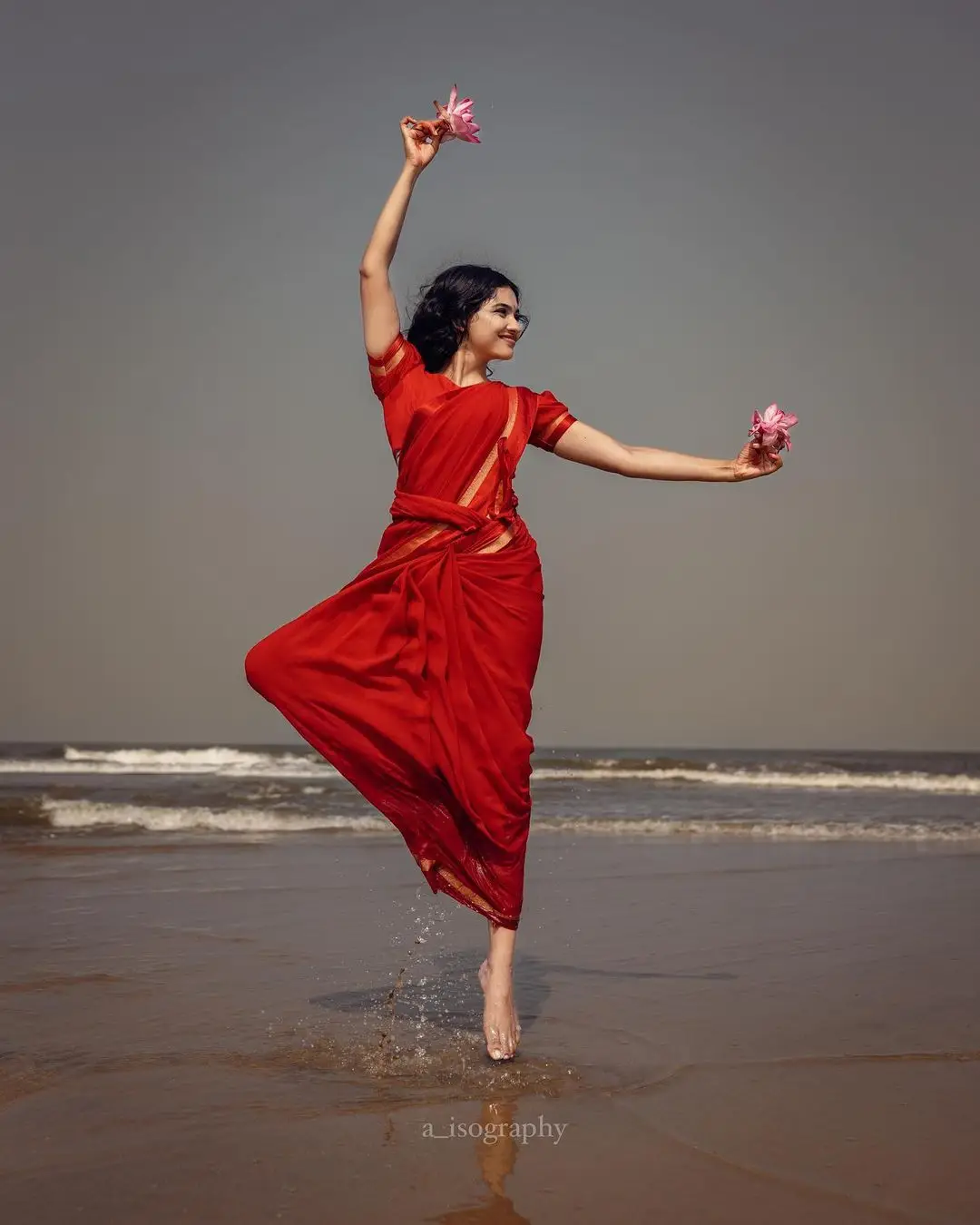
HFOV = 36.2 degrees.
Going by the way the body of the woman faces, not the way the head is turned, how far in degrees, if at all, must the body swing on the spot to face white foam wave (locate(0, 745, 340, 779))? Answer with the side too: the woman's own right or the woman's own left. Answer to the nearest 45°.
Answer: approximately 180°

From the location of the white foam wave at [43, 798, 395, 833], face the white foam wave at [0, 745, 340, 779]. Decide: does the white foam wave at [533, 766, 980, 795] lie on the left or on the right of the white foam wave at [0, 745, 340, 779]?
right

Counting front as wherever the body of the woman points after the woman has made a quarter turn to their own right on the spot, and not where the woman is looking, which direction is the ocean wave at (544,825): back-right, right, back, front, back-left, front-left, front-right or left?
right

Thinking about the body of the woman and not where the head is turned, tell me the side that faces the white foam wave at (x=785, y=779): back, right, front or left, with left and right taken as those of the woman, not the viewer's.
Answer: back

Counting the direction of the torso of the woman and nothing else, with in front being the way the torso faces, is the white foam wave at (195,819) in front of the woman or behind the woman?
behind

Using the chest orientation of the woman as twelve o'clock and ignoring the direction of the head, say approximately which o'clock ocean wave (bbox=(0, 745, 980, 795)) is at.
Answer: The ocean wave is roughly at 6 o'clock from the woman.

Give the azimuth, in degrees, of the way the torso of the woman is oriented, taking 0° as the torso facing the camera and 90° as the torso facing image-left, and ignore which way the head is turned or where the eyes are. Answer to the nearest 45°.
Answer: approximately 0°
